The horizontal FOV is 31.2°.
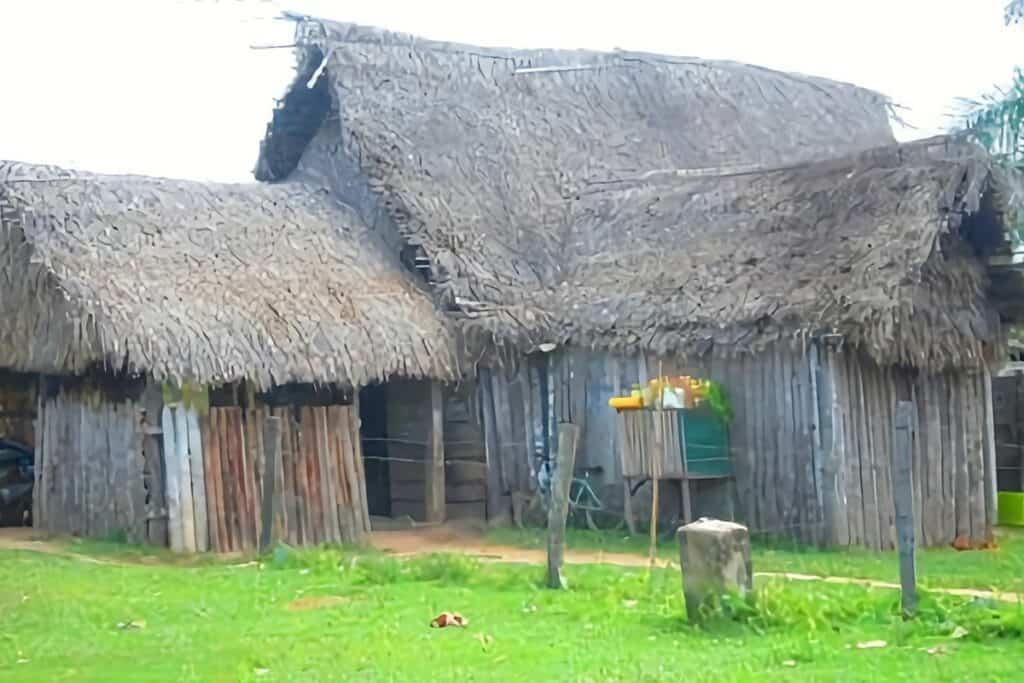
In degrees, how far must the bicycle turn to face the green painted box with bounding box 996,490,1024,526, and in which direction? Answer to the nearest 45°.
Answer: approximately 180°

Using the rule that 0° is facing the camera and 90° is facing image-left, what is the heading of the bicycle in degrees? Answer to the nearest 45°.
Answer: approximately 90°

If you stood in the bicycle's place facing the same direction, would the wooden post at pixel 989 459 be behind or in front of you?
behind

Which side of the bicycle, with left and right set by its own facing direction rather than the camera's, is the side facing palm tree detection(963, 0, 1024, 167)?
back

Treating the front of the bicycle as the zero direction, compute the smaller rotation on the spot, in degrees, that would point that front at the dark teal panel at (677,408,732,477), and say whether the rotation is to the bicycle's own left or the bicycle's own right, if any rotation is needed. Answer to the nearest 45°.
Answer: approximately 135° to the bicycle's own left

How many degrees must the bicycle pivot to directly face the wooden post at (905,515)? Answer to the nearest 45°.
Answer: approximately 90° to its left

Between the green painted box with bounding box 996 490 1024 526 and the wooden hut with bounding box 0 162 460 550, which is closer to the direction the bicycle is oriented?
the wooden hut

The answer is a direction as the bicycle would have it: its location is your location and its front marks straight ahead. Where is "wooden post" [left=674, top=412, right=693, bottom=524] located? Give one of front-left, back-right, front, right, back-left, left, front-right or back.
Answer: back-left
